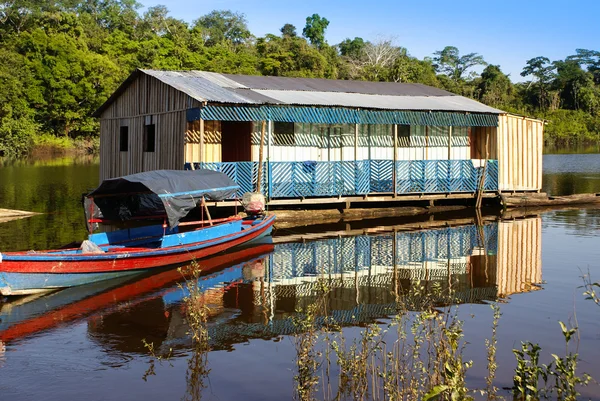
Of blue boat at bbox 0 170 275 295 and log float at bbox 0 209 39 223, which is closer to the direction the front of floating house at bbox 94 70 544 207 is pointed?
the blue boat

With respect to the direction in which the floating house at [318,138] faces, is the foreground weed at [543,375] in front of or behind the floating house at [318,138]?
in front

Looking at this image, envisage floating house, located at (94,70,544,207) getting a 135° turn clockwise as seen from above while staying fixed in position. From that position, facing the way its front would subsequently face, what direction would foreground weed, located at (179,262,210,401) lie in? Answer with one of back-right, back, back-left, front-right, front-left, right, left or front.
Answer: left

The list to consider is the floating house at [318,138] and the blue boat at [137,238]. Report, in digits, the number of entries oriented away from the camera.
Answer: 0

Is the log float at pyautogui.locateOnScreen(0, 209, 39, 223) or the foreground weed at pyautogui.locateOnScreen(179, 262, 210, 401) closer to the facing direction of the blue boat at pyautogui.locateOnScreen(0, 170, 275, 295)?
the foreground weed

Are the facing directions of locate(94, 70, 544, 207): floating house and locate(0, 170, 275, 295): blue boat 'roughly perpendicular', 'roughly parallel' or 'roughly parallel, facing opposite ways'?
roughly perpendicular

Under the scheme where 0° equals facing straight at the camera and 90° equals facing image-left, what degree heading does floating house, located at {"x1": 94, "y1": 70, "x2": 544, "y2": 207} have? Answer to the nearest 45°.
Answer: approximately 315°
